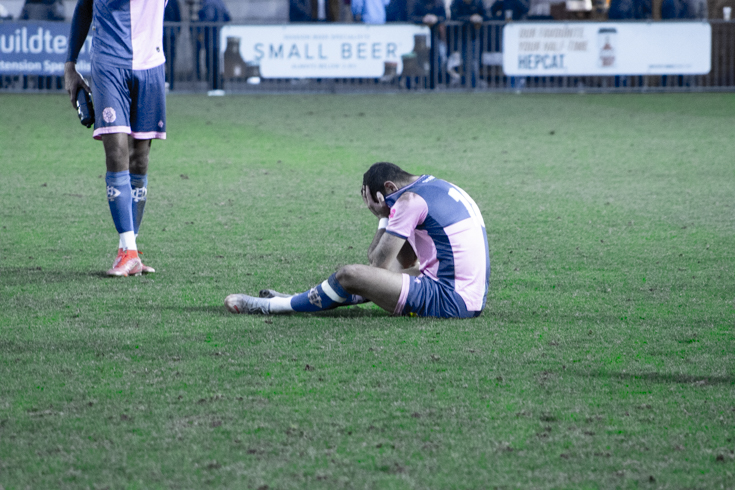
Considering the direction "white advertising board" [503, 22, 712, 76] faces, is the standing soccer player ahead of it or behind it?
ahead

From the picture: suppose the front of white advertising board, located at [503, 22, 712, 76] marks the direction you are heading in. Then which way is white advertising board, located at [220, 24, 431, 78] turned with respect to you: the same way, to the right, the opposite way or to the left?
the same way

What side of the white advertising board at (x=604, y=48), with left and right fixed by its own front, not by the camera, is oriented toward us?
front

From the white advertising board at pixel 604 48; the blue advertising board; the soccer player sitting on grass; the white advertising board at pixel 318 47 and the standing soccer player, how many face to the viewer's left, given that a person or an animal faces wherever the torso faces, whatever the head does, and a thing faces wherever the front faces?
1

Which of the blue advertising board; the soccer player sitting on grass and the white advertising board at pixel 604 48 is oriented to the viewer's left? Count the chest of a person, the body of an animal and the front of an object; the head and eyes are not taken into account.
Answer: the soccer player sitting on grass

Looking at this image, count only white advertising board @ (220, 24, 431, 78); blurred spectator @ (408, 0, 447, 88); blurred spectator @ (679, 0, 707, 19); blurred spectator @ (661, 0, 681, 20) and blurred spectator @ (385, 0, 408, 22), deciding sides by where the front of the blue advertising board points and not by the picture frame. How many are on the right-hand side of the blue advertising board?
0

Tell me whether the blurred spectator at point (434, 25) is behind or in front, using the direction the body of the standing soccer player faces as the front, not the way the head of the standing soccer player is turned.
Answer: behind

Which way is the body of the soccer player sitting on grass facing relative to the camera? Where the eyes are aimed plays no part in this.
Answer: to the viewer's left

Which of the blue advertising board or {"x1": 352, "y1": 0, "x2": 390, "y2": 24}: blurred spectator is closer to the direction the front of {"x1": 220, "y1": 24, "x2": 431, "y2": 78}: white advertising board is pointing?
the blue advertising board

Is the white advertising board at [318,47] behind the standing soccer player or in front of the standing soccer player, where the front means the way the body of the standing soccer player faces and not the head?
behind

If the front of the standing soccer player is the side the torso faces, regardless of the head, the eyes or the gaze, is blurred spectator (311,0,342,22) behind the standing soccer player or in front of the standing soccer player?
behind

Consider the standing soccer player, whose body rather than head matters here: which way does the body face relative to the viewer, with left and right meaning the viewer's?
facing the viewer

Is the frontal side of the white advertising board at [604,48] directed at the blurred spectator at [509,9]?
no

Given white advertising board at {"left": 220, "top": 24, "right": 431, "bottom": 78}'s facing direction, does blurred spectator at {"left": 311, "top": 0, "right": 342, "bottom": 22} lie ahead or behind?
behind

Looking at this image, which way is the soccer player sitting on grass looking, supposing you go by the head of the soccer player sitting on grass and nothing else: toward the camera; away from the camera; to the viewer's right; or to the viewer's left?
to the viewer's left

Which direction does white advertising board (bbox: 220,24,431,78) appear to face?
toward the camera
